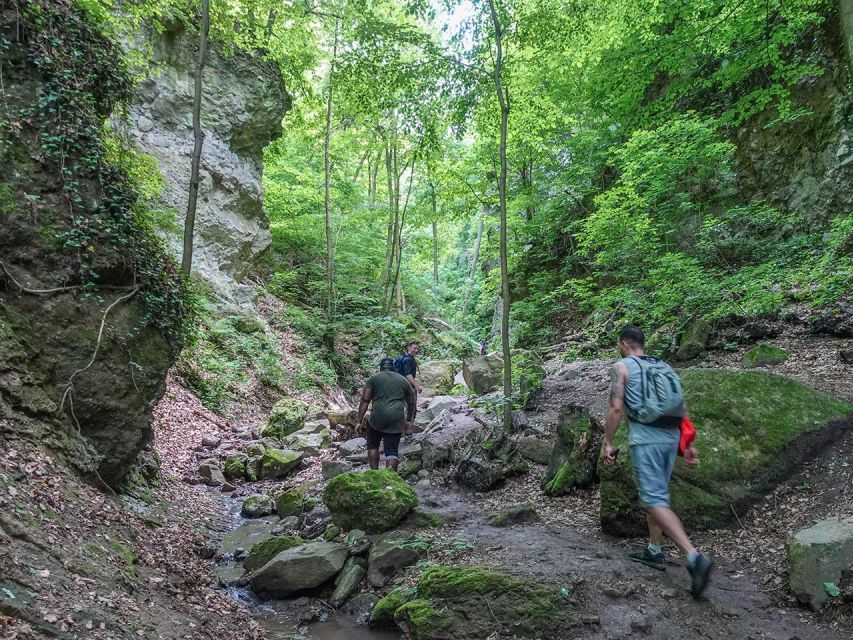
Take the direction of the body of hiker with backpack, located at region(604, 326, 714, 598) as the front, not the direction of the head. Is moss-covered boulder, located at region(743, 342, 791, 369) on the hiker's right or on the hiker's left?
on the hiker's right

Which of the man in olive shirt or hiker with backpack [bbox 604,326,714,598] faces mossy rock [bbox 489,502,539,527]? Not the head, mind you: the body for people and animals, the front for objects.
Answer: the hiker with backpack

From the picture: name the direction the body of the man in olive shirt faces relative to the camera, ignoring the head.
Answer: away from the camera

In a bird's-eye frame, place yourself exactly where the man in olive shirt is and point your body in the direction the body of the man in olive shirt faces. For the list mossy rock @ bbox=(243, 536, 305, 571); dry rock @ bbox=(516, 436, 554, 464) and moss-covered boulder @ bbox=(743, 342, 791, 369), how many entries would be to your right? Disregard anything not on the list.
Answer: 2

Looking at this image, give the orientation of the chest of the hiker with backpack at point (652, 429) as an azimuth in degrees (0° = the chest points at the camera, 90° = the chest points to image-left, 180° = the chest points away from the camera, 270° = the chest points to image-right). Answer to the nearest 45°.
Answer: approximately 135°

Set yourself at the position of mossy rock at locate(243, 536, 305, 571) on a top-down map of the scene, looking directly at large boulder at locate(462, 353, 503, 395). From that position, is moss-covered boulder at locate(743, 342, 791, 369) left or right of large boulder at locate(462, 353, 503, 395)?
right

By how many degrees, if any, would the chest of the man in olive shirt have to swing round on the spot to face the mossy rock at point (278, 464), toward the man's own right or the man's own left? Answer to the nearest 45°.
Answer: approximately 45° to the man's own left

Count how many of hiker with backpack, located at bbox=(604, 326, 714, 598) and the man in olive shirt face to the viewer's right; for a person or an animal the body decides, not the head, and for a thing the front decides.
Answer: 0

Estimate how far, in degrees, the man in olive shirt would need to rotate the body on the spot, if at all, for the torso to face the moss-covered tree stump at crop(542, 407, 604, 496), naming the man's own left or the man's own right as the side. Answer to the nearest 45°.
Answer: approximately 135° to the man's own right

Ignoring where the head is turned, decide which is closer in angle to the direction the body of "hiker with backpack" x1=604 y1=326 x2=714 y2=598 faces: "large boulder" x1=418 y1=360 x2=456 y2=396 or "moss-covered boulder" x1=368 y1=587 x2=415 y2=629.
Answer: the large boulder

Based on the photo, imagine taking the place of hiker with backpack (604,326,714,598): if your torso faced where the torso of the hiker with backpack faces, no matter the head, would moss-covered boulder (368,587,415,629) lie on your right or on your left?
on your left

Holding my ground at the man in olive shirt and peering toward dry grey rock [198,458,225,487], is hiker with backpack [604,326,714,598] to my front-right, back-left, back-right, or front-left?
back-left
